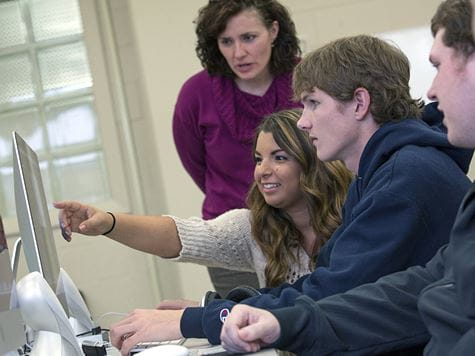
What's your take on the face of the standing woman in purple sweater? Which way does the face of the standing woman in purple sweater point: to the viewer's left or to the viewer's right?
to the viewer's left

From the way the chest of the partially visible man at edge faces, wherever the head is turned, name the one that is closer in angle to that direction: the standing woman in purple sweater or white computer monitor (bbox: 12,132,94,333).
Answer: the white computer monitor

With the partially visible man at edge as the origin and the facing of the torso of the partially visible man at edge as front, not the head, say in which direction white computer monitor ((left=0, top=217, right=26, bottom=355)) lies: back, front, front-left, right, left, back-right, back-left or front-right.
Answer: front

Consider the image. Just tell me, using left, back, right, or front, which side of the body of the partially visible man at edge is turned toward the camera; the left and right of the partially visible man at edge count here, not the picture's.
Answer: left

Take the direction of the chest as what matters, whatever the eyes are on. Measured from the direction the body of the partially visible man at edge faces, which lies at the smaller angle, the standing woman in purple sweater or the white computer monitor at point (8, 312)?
the white computer monitor

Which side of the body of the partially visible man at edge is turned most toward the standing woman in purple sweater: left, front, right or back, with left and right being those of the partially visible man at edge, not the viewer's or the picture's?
right

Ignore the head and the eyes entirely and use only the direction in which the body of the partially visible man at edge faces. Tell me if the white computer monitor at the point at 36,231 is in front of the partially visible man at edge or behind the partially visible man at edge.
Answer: in front

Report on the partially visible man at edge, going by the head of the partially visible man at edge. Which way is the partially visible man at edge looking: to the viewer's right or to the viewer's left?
to the viewer's left
